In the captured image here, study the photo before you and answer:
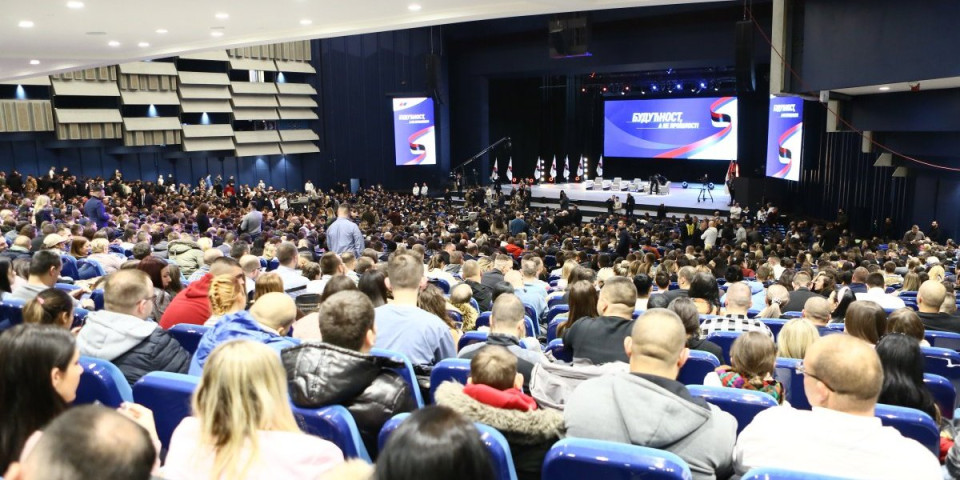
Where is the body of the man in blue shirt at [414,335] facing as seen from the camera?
away from the camera

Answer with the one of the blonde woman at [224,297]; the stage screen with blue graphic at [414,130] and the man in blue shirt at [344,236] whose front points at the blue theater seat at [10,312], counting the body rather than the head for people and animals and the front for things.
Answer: the stage screen with blue graphic

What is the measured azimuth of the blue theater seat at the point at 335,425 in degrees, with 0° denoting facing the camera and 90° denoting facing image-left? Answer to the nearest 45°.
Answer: approximately 225°

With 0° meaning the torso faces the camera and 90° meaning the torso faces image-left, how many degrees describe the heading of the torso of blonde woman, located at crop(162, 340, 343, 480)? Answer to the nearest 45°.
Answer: approximately 180°

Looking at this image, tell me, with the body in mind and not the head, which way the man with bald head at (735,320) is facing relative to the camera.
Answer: away from the camera

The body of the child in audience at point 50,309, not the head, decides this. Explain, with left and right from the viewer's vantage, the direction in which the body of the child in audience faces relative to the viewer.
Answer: facing away from the viewer and to the right of the viewer

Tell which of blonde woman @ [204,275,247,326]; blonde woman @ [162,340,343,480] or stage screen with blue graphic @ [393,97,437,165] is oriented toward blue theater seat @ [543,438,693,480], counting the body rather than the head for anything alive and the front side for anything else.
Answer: the stage screen with blue graphic

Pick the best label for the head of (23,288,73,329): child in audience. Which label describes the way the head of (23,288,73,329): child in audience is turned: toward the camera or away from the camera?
away from the camera

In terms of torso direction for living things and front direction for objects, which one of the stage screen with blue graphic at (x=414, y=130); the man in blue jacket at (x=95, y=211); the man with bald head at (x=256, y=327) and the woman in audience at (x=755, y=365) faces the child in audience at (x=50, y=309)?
the stage screen with blue graphic

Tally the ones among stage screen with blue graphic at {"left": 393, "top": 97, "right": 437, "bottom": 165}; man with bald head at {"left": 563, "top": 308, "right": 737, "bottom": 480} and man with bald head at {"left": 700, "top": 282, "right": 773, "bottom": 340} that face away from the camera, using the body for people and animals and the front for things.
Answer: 2

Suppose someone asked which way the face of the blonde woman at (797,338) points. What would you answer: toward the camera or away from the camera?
away from the camera

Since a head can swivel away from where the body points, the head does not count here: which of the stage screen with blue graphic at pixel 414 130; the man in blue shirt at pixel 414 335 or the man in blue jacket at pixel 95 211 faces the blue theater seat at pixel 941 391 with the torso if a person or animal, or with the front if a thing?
the stage screen with blue graphic
